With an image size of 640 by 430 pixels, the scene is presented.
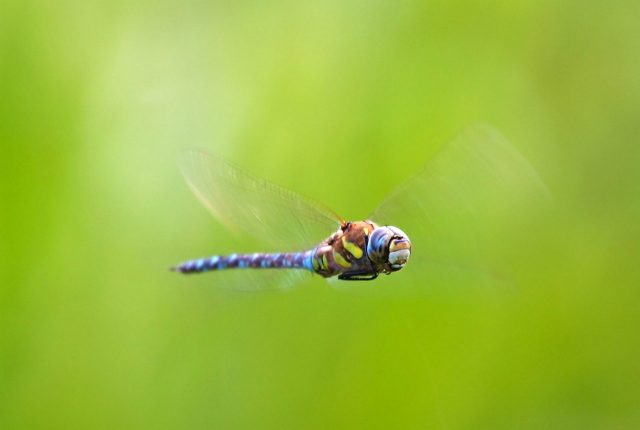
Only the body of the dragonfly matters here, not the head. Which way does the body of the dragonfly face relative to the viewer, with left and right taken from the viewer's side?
facing the viewer and to the right of the viewer
